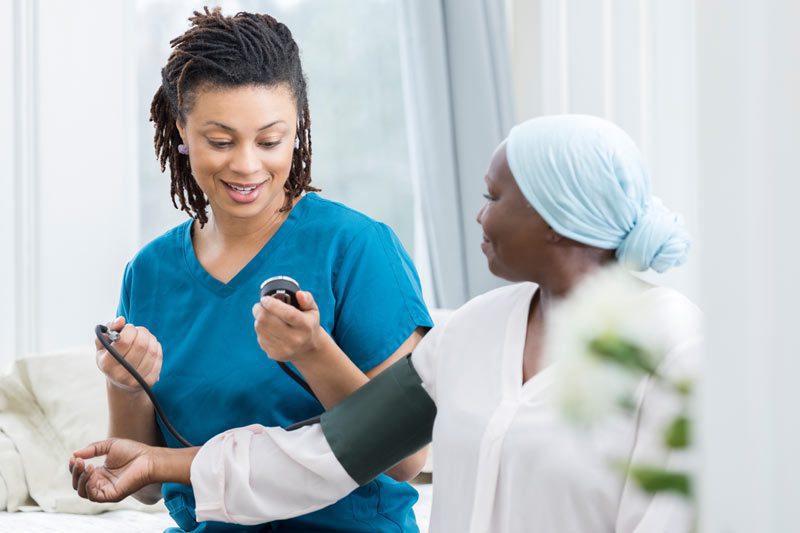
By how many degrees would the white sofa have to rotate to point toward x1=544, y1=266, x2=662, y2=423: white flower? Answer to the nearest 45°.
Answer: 0° — it already faces it

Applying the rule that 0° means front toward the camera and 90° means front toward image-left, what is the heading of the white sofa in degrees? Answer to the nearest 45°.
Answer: approximately 0°

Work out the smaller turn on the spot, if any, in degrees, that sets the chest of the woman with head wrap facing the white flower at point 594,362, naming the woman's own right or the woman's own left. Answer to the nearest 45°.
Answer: approximately 45° to the woman's own left

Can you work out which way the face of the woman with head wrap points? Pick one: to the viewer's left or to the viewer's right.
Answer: to the viewer's left
